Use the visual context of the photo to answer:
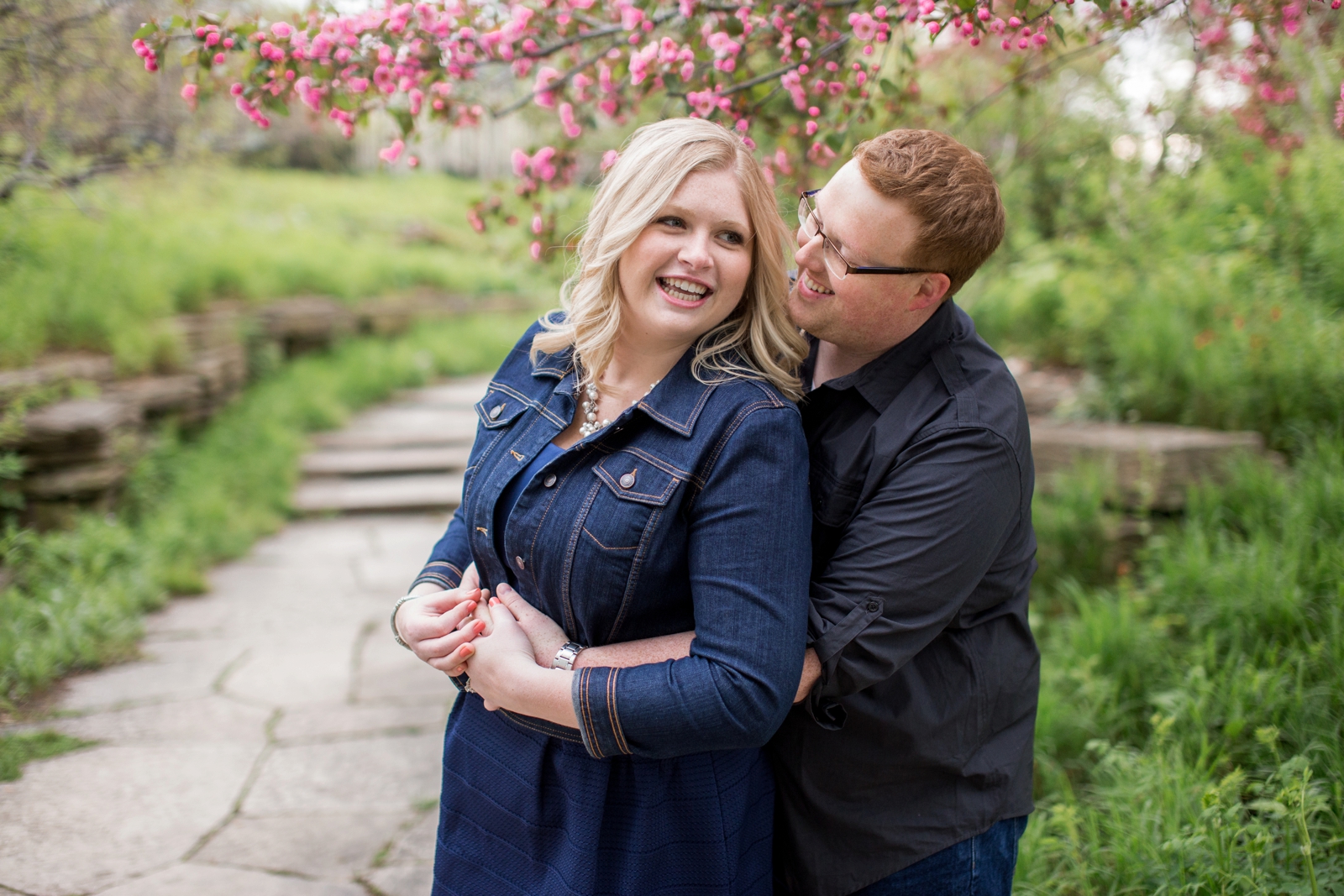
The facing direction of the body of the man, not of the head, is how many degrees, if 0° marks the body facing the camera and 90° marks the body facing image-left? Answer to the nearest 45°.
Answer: approximately 45°

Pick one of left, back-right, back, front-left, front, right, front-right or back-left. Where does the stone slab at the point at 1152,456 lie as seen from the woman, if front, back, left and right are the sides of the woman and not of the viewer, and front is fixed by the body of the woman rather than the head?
back

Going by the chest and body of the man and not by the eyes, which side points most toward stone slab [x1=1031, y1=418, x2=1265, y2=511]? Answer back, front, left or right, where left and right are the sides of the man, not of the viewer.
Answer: back

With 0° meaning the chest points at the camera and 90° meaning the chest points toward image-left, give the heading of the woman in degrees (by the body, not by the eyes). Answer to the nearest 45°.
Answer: approximately 45°

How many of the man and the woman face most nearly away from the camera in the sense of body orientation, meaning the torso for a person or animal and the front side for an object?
0
